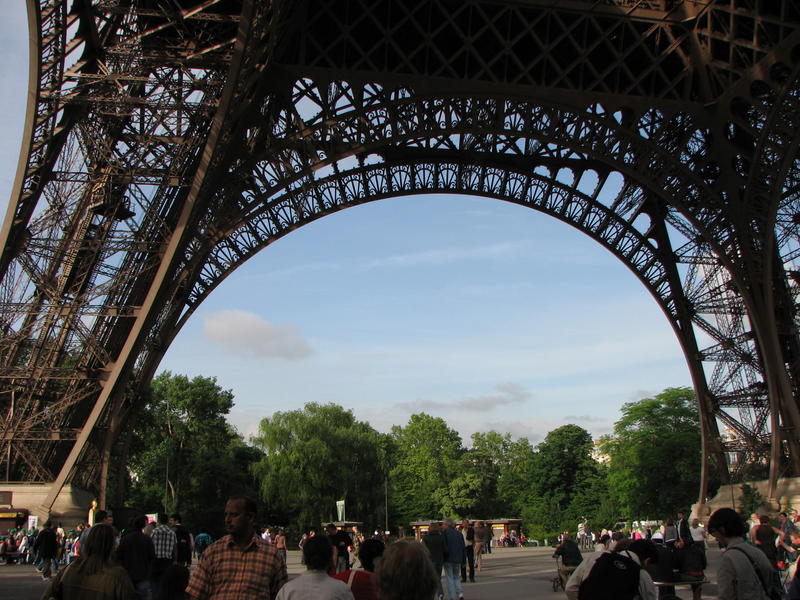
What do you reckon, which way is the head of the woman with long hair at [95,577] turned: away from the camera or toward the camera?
away from the camera

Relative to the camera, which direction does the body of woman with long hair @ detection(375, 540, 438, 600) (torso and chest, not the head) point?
away from the camera

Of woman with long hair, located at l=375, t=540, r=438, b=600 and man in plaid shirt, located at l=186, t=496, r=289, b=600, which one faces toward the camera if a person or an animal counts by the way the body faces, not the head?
the man in plaid shirt

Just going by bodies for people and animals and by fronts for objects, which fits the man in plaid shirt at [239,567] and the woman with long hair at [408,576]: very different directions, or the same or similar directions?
very different directions

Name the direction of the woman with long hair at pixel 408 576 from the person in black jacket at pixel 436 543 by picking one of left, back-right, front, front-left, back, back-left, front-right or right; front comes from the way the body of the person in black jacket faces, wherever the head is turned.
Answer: back

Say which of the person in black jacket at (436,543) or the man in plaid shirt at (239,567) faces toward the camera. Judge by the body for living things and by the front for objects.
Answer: the man in plaid shirt

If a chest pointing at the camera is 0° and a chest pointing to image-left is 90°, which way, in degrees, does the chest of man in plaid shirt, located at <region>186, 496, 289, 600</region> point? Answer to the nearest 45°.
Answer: approximately 0°

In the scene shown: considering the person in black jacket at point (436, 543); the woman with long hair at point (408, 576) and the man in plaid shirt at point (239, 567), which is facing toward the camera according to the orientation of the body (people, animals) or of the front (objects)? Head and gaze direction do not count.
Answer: the man in plaid shirt

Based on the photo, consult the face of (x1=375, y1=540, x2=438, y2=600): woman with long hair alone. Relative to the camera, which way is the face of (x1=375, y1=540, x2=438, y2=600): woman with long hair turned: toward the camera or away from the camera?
away from the camera

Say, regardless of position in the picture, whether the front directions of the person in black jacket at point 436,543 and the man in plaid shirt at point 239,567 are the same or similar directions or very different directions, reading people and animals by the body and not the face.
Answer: very different directions

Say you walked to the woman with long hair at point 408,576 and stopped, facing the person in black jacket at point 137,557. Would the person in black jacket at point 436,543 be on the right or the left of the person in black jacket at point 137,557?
right

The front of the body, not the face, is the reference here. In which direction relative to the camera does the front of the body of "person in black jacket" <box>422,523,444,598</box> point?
away from the camera

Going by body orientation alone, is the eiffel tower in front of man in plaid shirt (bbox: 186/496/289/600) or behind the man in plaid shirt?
behind
